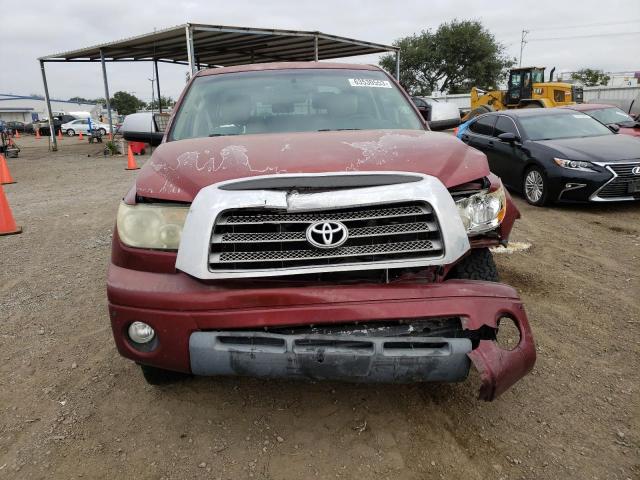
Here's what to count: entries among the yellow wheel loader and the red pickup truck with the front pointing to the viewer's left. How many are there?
1

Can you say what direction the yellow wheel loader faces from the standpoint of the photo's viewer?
facing to the left of the viewer

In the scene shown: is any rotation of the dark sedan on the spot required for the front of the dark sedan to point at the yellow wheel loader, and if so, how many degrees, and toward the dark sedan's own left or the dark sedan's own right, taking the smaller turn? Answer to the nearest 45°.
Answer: approximately 135° to the dark sedan's own left

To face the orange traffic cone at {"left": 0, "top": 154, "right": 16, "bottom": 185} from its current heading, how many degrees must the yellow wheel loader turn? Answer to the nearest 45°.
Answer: approximately 45° to its left

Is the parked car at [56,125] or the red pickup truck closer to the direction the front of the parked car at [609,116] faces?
the red pickup truck

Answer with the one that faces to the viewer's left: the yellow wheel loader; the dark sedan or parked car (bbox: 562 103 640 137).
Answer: the yellow wheel loader

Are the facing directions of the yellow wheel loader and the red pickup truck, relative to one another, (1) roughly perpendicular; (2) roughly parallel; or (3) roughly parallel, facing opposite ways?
roughly perpendicular
